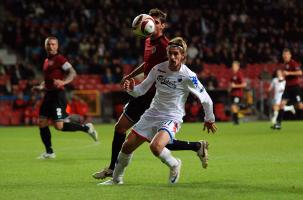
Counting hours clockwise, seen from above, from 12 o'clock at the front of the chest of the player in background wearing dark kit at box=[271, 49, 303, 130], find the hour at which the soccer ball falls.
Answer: The soccer ball is roughly at 11 o'clock from the player in background wearing dark kit.

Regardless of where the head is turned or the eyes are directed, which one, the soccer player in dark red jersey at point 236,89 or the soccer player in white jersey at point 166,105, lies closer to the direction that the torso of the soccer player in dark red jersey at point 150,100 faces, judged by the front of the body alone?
the soccer player in white jersey

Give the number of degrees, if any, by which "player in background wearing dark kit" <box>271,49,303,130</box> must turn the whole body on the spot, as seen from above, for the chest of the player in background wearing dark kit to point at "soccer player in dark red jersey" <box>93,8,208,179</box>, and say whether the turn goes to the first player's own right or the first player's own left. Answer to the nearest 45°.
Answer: approximately 45° to the first player's own left

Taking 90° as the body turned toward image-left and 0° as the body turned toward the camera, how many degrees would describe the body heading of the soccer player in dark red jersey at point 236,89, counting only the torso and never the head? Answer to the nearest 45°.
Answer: approximately 45°

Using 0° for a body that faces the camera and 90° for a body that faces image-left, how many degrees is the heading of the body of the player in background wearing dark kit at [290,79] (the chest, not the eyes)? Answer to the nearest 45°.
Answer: approximately 45°

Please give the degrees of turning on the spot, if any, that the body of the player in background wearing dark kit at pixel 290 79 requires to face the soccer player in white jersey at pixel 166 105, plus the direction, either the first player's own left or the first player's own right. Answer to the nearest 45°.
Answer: approximately 45° to the first player's own left

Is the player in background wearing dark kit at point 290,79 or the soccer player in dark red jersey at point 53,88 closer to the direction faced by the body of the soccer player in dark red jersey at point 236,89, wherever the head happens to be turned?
the soccer player in dark red jersey

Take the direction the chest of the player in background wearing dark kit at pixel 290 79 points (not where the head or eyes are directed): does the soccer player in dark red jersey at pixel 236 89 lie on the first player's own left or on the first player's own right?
on the first player's own right

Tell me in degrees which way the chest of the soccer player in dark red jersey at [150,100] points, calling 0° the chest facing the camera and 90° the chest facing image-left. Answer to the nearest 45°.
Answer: approximately 45°
